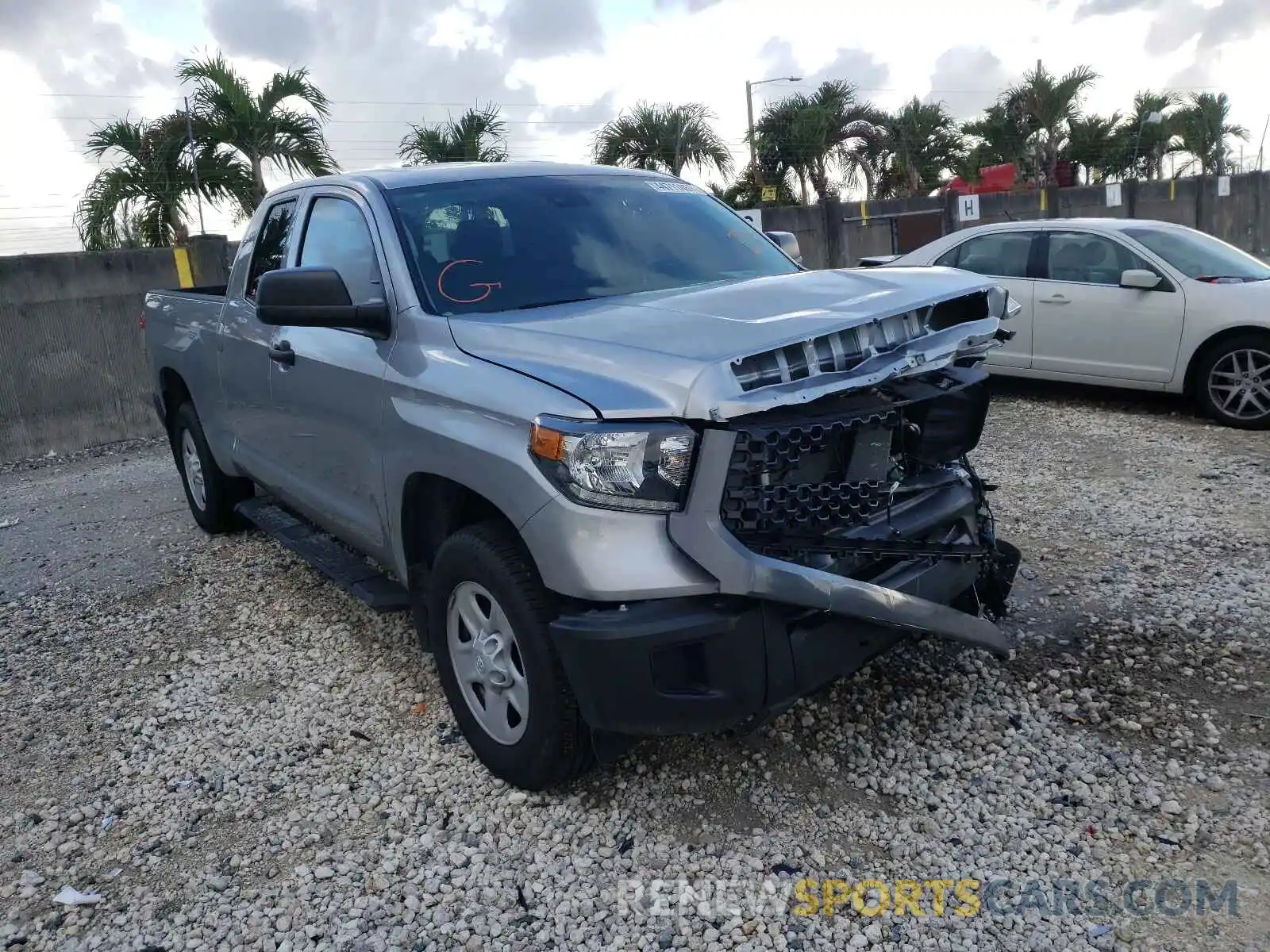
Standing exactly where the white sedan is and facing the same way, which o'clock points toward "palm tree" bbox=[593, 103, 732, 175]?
The palm tree is roughly at 8 o'clock from the white sedan.

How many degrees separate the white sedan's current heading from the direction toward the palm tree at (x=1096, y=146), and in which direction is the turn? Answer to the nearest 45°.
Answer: approximately 90° to its left

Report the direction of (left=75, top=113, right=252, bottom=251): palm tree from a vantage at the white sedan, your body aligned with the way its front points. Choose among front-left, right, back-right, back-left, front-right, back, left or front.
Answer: back

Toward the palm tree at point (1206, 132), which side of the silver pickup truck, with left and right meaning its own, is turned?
left

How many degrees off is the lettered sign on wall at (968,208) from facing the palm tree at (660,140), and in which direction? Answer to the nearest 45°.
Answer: approximately 90° to its right

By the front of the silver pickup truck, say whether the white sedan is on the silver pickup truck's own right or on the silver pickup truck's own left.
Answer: on the silver pickup truck's own left

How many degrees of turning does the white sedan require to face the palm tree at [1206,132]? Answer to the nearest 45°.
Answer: approximately 90° to its left

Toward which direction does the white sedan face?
to the viewer's right

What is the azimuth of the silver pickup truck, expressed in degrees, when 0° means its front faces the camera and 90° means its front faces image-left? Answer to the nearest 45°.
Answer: approximately 315°

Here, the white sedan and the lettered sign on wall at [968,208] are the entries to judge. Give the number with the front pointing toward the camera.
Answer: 1

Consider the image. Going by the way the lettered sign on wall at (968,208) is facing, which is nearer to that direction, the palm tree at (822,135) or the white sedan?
the white sedan

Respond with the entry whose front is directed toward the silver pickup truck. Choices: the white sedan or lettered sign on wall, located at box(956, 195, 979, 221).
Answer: the lettered sign on wall

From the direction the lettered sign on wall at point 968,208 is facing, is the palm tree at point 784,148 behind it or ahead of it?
behind
